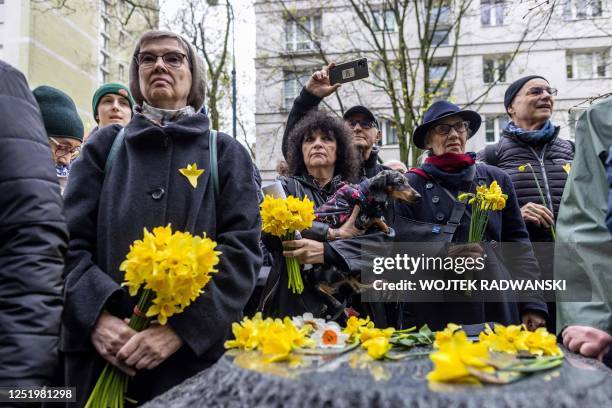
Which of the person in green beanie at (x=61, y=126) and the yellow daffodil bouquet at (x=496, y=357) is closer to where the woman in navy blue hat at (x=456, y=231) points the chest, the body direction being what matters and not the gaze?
the yellow daffodil bouquet

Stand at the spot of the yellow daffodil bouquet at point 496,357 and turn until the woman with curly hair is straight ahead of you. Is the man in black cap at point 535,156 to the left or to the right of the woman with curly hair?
right

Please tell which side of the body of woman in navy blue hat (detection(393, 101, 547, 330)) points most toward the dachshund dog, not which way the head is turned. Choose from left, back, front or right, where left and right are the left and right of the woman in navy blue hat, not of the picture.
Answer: right

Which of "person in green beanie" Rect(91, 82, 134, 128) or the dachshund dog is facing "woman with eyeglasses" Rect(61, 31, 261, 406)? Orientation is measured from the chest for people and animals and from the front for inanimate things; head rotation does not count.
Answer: the person in green beanie

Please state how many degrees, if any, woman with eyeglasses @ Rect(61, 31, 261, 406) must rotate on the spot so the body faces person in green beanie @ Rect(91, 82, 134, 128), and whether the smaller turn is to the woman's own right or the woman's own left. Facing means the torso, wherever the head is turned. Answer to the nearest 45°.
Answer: approximately 180°

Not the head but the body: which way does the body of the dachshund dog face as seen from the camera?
to the viewer's right
